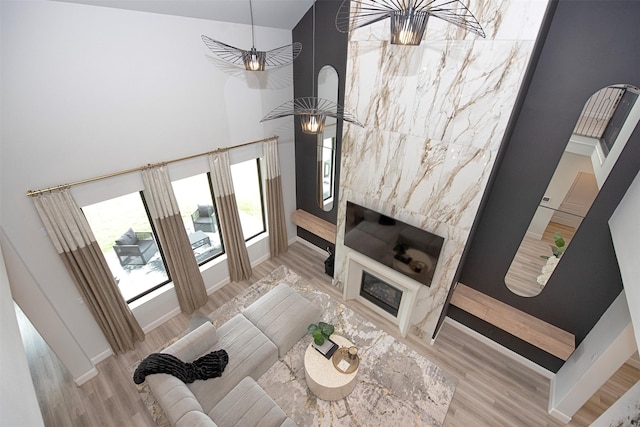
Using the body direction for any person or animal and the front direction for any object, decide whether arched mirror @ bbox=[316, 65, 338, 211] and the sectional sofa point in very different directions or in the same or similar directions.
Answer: very different directions

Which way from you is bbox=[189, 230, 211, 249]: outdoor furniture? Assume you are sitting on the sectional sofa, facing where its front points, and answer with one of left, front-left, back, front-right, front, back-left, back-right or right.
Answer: front-left

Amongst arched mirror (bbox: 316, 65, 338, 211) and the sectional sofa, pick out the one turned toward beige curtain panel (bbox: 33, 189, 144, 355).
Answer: the arched mirror

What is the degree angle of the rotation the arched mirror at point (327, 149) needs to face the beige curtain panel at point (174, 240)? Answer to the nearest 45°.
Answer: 0° — it already faces it

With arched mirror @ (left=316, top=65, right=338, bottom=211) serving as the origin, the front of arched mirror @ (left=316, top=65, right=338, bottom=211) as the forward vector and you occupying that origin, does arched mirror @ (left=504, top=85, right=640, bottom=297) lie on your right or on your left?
on your left

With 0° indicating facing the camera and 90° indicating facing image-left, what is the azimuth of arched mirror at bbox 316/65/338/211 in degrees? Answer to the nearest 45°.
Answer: approximately 45°

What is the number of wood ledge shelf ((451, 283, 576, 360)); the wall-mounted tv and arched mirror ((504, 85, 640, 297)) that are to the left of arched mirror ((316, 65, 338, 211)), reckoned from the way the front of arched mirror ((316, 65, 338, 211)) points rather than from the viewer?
3

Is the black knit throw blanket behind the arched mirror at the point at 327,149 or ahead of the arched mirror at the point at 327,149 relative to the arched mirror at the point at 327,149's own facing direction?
ahead

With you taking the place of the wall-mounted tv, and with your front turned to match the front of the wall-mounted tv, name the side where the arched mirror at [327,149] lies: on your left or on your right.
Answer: on your right

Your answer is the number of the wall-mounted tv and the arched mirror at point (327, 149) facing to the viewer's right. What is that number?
0

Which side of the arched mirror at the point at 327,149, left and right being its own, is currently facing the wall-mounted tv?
left

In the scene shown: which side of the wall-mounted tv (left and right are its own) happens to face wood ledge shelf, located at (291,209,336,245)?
right

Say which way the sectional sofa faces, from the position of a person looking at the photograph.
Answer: facing away from the viewer and to the right of the viewer

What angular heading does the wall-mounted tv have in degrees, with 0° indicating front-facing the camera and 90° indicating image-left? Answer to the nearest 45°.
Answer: approximately 45°

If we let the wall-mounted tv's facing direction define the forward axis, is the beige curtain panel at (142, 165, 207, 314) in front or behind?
in front

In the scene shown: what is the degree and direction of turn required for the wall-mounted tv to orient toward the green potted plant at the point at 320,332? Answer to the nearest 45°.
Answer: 0° — it already faces it

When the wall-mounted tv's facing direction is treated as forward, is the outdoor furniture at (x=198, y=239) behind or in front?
in front
